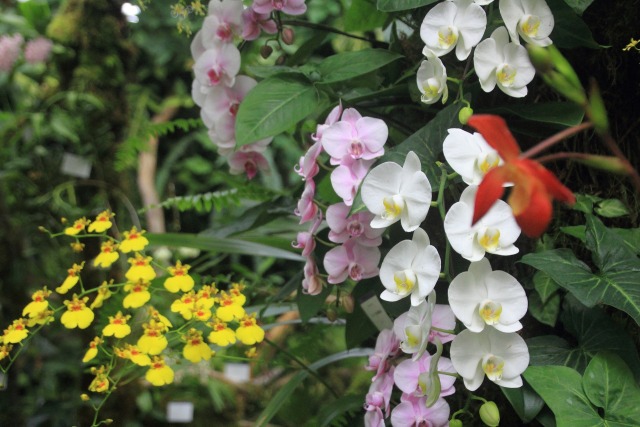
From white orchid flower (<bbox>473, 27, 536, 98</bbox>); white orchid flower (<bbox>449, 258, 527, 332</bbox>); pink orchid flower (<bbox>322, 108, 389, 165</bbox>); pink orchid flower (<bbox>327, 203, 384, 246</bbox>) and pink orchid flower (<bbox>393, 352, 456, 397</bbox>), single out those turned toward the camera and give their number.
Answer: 5

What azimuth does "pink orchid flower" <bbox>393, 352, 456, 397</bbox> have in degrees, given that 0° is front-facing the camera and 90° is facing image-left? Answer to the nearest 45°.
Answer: approximately 0°

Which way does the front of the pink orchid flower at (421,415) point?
toward the camera

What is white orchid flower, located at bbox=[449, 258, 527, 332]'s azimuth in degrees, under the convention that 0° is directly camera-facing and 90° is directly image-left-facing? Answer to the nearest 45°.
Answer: approximately 0°

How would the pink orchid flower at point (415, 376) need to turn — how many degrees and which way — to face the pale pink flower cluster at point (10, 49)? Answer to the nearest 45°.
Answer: approximately 135° to its right

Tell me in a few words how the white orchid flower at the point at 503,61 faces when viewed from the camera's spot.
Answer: facing the viewer

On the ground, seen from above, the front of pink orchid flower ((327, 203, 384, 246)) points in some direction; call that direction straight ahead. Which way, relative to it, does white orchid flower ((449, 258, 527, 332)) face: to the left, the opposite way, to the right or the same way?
the same way

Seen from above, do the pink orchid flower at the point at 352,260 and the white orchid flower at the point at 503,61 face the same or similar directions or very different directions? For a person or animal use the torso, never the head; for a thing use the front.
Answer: same or similar directions
